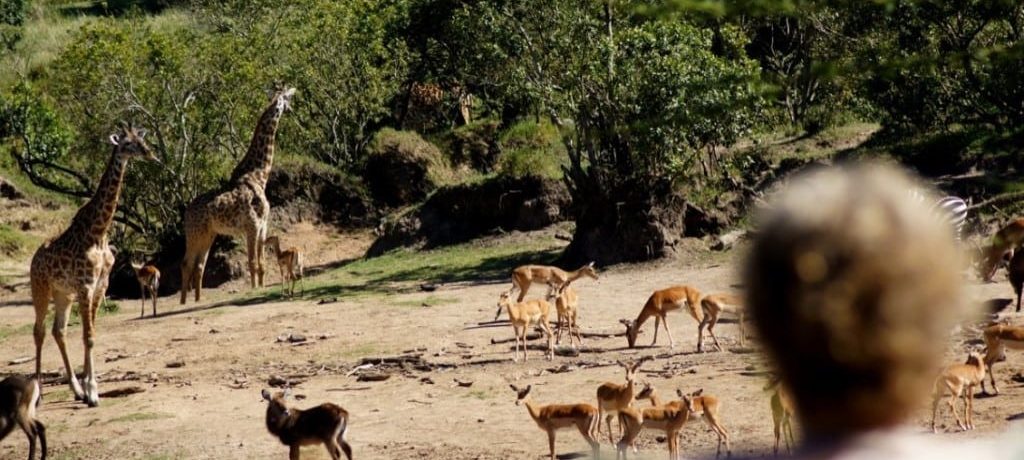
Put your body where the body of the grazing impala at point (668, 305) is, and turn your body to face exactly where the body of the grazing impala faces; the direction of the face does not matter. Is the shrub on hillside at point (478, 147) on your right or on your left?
on your right

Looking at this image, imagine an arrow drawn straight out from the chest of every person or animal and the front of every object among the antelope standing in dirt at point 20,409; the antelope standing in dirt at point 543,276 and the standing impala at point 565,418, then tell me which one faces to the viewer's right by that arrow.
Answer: the antelope standing in dirt at point 543,276

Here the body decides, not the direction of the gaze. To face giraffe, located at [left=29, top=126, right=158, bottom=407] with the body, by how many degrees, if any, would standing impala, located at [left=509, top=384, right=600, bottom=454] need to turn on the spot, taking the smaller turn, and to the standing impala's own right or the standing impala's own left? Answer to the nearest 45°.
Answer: approximately 45° to the standing impala's own right

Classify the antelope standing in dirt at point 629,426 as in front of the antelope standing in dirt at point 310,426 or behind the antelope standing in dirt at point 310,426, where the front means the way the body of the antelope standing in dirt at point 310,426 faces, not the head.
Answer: behind

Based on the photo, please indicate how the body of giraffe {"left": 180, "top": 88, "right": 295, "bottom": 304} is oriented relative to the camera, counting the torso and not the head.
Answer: to the viewer's right

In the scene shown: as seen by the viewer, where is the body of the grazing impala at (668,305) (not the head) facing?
to the viewer's left

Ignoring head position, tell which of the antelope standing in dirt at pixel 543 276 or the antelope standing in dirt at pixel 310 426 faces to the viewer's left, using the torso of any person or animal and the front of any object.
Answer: the antelope standing in dirt at pixel 310 426

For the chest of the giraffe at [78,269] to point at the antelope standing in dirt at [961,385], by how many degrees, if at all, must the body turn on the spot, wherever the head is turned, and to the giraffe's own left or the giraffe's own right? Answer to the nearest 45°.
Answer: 0° — it already faces it

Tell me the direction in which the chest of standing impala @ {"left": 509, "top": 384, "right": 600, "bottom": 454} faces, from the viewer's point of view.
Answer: to the viewer's left

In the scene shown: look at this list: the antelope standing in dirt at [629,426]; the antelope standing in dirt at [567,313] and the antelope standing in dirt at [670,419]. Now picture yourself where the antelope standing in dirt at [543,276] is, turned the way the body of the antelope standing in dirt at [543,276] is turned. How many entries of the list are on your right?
3
